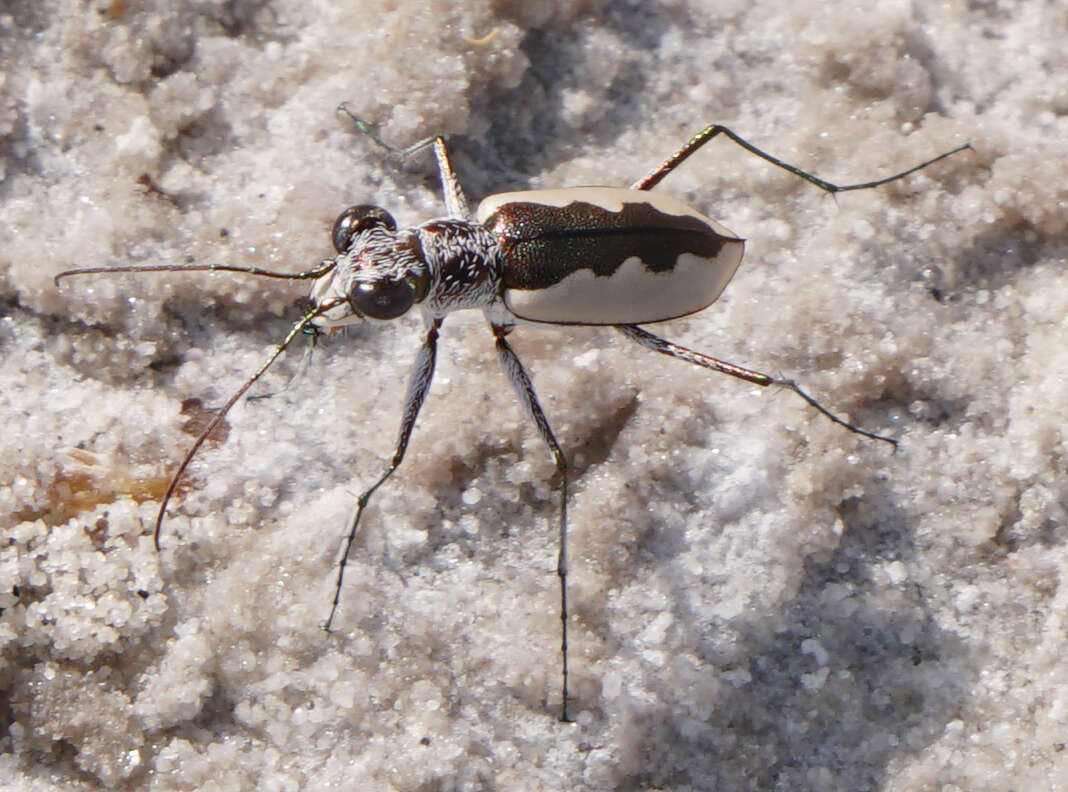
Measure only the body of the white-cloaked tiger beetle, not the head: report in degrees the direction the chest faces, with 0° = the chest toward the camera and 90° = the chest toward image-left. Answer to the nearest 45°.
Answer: approximately 90°
